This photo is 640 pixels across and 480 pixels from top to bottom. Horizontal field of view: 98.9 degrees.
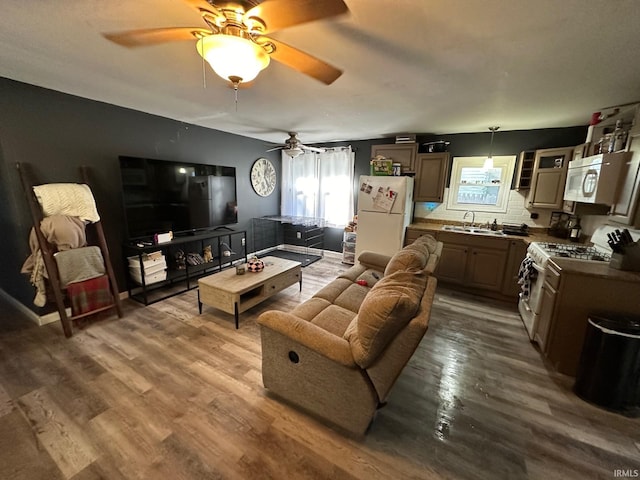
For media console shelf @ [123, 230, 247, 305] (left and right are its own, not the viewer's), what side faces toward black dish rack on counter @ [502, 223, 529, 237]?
front

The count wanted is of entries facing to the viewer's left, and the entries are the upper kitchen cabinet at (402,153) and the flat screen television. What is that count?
0

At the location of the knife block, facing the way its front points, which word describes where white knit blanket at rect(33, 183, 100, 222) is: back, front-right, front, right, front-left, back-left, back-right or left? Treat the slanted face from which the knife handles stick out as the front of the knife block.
front-left

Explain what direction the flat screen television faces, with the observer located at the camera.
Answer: facing the viewer and to the right of the viewer

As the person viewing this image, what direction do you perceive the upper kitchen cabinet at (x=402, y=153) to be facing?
facing the viewer

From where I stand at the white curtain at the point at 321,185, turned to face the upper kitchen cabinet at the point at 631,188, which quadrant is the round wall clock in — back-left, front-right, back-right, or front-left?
back-right

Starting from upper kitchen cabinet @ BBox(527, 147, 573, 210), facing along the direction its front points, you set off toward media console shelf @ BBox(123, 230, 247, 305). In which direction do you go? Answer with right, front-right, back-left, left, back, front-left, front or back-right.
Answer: front

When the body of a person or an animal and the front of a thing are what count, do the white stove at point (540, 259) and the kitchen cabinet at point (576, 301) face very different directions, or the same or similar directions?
same or similar directions

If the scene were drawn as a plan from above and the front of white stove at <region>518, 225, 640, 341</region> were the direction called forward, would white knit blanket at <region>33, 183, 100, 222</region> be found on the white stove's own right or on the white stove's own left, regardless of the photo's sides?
on the white stove's own left

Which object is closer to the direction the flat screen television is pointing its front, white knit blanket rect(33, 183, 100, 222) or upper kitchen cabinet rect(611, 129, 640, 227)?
the upper kitchen cabinet

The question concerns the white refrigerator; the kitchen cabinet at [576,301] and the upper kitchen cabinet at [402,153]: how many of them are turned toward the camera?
2

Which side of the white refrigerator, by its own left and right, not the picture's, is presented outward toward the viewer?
front

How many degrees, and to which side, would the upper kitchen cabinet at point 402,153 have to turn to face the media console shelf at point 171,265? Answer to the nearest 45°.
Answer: approximately 45° to its right

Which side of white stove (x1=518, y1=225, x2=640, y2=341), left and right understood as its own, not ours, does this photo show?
left

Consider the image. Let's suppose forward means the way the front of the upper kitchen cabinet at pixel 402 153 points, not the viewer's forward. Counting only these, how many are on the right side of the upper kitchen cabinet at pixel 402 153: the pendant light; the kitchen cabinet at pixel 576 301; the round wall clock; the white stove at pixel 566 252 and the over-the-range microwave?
1

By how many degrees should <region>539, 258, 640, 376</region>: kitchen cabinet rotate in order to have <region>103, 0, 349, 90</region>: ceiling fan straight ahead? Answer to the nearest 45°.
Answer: approximately 45° to its left

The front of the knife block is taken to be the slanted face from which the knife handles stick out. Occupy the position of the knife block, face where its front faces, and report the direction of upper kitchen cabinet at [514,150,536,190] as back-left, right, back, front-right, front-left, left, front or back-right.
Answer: front-right

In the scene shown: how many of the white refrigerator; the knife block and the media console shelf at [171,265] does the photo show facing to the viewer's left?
1
